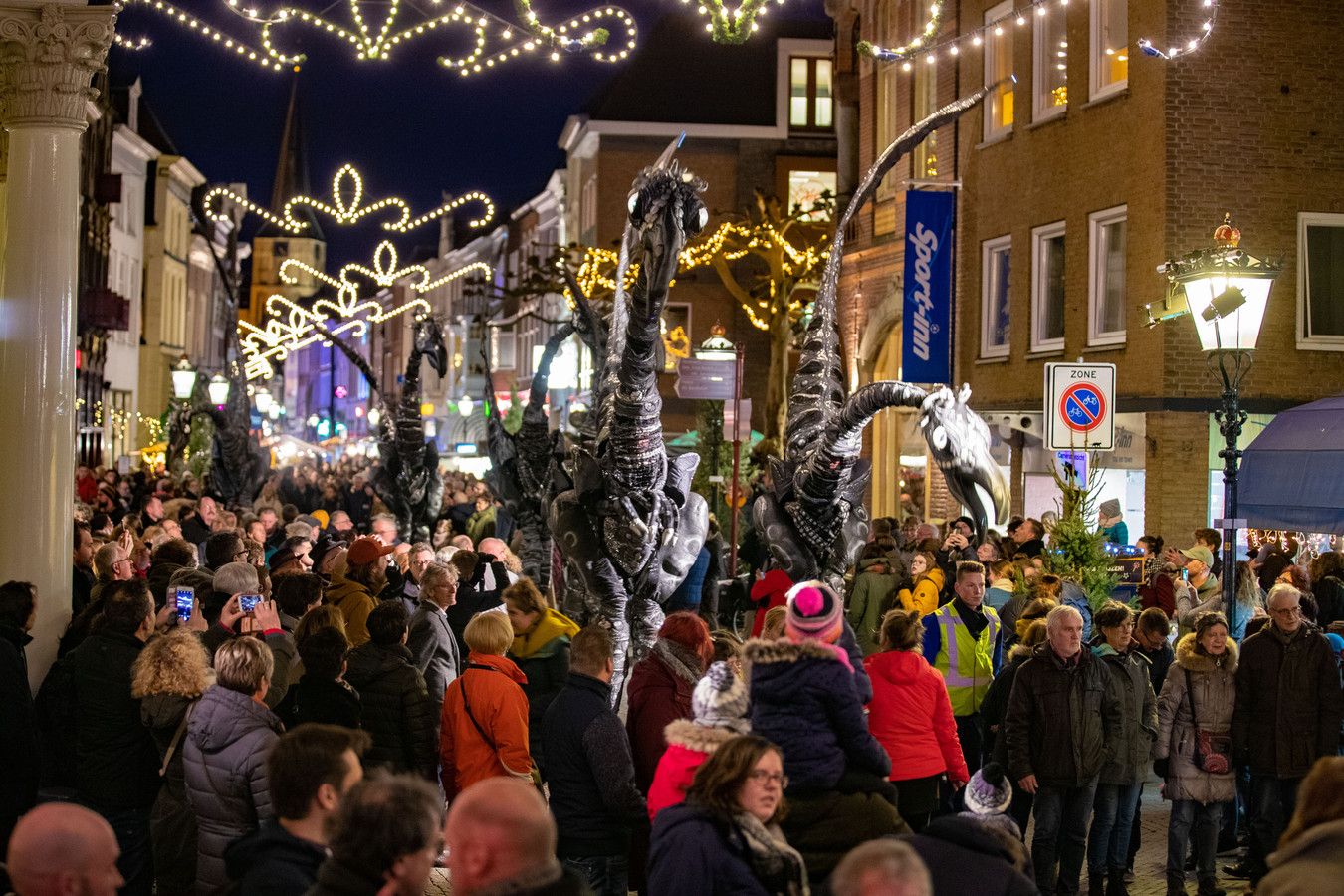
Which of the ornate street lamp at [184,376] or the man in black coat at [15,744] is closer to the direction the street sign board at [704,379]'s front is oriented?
the man in black coat

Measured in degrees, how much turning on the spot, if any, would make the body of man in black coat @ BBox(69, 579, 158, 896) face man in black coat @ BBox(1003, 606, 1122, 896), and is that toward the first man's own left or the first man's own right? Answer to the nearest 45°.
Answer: approximately 45° to the first man's own right

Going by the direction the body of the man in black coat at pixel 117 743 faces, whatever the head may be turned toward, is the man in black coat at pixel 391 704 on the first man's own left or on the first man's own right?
on the first man's own right

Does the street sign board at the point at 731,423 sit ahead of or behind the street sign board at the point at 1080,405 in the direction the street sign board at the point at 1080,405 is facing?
behind

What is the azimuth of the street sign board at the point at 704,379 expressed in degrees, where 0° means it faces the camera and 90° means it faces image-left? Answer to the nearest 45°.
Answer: approximately 0°

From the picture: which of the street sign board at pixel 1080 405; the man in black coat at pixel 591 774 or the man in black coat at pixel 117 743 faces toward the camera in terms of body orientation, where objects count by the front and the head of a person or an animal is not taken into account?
the street sign board

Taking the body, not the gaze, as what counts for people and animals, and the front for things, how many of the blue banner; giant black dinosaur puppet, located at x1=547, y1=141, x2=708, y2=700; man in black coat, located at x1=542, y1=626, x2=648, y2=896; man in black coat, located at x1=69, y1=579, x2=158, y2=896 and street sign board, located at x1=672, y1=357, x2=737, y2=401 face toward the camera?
3

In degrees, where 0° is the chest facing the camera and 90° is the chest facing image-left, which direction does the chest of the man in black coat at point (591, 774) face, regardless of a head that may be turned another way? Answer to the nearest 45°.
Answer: approximately 225°

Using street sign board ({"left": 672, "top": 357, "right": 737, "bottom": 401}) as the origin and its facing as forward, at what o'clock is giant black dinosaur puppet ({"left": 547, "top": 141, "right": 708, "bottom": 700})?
The giant black dinosaur puppet is roughly at 12 o'clock from the street sign board.

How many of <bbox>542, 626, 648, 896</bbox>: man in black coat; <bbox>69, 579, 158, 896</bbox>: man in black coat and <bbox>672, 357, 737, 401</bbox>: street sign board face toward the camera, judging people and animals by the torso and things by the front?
1

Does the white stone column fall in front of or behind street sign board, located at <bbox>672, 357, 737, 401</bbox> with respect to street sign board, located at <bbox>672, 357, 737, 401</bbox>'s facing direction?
in front

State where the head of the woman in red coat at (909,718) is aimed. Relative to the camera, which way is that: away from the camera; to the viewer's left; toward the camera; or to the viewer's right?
away from the camera

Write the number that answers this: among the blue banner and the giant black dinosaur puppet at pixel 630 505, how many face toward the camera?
2
